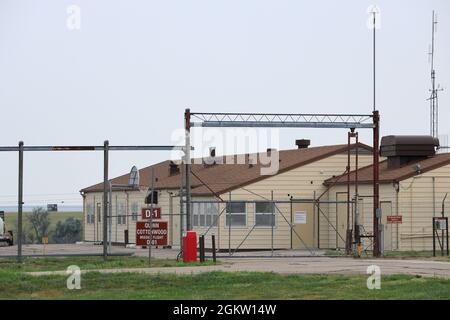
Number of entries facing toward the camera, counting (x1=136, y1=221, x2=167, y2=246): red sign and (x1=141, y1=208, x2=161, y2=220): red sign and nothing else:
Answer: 2

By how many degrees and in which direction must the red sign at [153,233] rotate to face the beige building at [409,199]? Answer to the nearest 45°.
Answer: approximately 135° to its left

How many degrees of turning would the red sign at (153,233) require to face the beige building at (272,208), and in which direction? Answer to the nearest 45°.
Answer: approximately 180°

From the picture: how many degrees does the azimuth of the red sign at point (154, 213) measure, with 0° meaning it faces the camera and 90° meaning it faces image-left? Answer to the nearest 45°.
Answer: approximately 0°

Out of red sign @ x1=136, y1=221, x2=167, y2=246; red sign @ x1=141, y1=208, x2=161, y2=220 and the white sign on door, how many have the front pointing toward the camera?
3

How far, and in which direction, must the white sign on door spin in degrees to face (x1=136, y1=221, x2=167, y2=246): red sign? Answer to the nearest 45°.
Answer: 0° — it already faces it

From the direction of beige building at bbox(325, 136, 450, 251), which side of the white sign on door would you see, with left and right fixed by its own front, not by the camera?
left

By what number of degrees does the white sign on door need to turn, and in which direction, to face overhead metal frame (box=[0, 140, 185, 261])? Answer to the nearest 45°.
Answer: approximately 45° to its right
